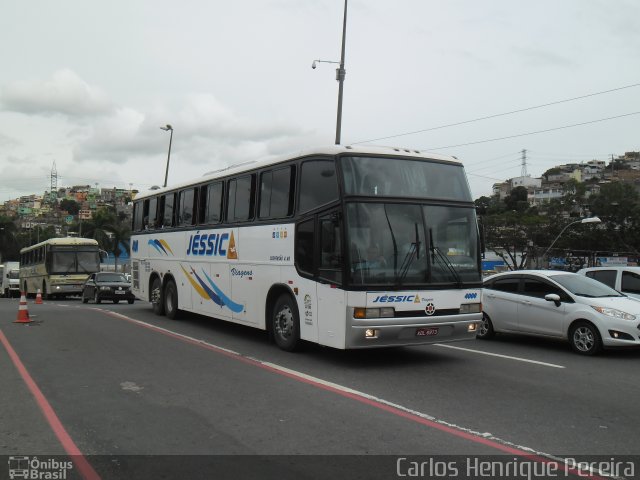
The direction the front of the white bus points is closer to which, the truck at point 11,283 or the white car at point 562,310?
the white car

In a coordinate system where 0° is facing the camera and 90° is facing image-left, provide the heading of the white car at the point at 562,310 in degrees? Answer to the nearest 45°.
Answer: approximately 315°

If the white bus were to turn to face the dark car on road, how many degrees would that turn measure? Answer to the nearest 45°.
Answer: approximately 180°

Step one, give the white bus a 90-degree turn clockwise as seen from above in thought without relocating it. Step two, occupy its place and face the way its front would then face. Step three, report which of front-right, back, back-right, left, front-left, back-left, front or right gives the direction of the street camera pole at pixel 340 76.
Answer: back-right

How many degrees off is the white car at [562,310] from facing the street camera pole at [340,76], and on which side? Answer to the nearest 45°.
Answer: approximately 180°

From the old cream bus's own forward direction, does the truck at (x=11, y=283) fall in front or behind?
behind

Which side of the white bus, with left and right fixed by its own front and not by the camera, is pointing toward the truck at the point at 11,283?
back

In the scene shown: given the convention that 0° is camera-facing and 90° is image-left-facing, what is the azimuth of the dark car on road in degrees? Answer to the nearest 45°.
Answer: approximately 315°

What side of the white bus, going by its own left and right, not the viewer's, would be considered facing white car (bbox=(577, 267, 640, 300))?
left

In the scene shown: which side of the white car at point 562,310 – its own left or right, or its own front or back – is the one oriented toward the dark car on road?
back
